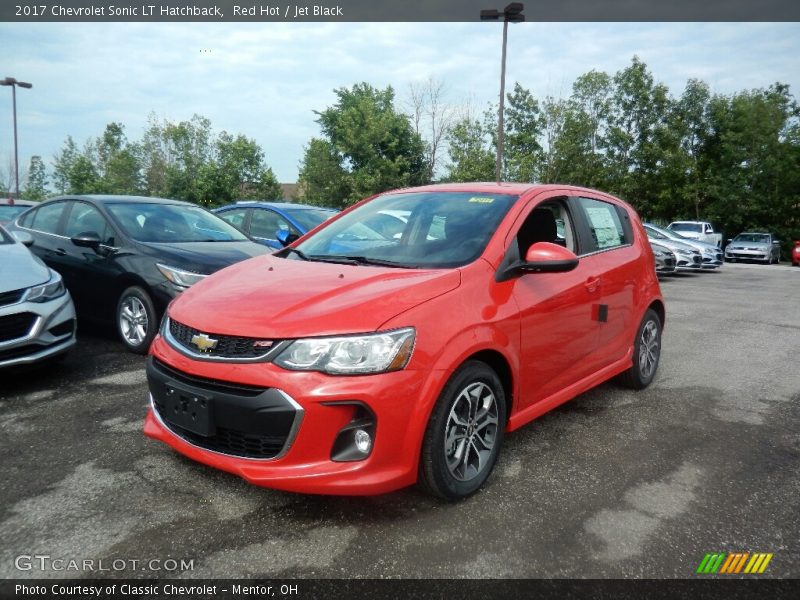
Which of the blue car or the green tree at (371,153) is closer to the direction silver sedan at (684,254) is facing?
the blue car

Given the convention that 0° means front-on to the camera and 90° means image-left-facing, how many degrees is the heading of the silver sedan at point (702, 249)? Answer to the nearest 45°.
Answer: approximately 315°

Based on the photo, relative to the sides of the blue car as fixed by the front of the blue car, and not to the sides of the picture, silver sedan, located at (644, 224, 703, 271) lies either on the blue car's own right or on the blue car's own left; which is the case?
on the blue car's own left

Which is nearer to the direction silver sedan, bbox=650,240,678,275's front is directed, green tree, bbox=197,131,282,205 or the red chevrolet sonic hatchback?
the red chevrolet sonic hatchback

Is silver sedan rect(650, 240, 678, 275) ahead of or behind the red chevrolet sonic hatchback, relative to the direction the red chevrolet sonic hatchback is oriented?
behind

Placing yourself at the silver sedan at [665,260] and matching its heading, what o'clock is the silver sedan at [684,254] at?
the silver sedan at [684,254] is roughly at 8 o'clock from the silver sedan at [665,260].

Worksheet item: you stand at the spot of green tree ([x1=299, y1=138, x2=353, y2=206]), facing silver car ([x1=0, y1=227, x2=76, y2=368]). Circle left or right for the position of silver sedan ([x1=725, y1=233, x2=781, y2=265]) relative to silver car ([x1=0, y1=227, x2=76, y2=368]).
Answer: left

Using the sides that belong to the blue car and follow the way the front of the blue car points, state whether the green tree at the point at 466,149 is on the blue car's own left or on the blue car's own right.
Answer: on the blue car's own left

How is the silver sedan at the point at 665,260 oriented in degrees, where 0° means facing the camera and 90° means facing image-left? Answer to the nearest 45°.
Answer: approximately 315°

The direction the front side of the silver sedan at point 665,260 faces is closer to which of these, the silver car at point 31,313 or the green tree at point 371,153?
the silver car

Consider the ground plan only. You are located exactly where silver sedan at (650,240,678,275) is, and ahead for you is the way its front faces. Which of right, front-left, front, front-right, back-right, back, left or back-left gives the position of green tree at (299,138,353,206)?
back

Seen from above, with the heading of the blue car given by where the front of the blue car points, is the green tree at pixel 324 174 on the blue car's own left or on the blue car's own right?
on the blue car's own left

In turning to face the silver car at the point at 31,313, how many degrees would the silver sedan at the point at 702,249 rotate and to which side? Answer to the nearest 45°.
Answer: approximately 45° to its right

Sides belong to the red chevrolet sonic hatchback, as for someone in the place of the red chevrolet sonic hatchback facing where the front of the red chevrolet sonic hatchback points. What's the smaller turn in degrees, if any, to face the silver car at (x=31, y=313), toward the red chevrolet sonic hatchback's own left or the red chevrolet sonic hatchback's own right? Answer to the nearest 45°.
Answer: approximately 90° to the red chevrolet sonic hatchback's own right
